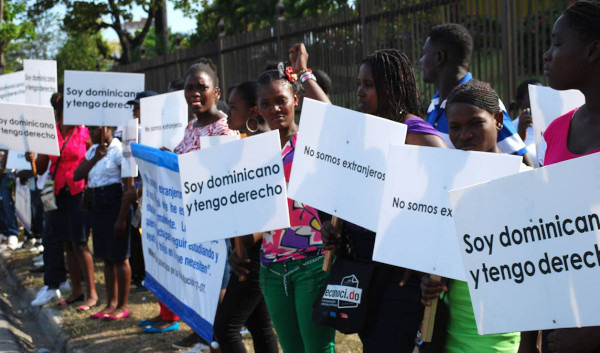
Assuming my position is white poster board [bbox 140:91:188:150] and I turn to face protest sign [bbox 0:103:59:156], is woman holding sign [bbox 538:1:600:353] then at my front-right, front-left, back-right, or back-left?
back-left

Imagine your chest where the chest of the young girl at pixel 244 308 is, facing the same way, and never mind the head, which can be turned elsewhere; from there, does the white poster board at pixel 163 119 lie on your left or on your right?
on your right

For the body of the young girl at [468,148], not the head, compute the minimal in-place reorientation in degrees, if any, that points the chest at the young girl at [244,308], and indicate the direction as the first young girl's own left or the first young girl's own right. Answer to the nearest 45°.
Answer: approximately 90° to the first young girl's own right

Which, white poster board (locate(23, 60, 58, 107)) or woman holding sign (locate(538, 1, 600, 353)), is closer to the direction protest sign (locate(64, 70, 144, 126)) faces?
the woman holding sign

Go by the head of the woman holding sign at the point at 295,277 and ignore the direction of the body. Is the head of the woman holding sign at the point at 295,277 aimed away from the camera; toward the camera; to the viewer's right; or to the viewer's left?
toward the camera

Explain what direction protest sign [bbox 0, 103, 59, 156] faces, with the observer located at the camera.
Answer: facing the viewer

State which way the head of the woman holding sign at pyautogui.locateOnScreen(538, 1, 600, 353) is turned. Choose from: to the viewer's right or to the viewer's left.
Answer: to the viewer's left

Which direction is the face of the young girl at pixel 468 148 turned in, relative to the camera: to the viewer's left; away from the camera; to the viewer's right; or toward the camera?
toward the camera

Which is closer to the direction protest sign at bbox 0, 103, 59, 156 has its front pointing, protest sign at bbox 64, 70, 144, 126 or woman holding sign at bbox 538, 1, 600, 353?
the woman holding sign

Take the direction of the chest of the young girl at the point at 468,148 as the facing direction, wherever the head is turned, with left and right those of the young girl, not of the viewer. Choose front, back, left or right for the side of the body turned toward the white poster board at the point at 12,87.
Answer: right

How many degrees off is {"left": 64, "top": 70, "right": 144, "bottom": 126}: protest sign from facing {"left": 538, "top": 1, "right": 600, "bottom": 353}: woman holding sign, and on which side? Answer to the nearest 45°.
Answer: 0° — it already faces them

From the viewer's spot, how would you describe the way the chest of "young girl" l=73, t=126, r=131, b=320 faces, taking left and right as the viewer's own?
facing the viewer and to the left of the viewer
